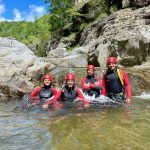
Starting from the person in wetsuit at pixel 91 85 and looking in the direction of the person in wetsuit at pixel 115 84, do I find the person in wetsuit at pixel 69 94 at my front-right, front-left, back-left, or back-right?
back-right

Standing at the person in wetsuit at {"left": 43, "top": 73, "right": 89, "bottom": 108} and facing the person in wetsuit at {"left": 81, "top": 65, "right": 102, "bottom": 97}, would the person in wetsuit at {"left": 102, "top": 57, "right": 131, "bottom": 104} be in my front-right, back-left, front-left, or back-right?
front-right

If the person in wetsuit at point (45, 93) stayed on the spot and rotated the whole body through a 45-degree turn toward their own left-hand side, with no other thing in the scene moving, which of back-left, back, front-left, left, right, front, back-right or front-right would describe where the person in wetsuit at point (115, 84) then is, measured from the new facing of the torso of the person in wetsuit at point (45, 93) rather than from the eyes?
front-left

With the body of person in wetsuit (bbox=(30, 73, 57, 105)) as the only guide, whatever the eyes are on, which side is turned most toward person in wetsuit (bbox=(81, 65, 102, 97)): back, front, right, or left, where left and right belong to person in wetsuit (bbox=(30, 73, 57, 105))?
left

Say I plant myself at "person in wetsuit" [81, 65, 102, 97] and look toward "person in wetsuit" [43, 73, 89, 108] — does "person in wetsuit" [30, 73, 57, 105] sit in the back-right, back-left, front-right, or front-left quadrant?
front-right

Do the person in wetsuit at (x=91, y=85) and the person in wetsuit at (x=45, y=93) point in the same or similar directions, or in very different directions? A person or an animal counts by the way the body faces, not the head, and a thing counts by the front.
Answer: same or similar directions

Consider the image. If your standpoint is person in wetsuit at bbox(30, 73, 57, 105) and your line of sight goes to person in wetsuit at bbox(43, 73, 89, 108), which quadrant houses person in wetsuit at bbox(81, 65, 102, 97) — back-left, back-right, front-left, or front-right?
front-left

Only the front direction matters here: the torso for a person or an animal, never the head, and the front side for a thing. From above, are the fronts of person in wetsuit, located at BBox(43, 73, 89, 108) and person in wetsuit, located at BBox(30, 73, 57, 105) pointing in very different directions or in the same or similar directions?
same or similar directions

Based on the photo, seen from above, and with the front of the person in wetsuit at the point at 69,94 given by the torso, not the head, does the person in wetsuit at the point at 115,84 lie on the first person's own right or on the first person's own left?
on the first person's own left

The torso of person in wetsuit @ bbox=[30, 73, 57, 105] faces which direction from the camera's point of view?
toward the camera

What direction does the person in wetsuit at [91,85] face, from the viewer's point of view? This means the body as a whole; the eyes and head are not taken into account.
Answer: toward the camera

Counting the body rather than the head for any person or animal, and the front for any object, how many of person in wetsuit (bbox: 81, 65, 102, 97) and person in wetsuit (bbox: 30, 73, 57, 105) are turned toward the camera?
2
